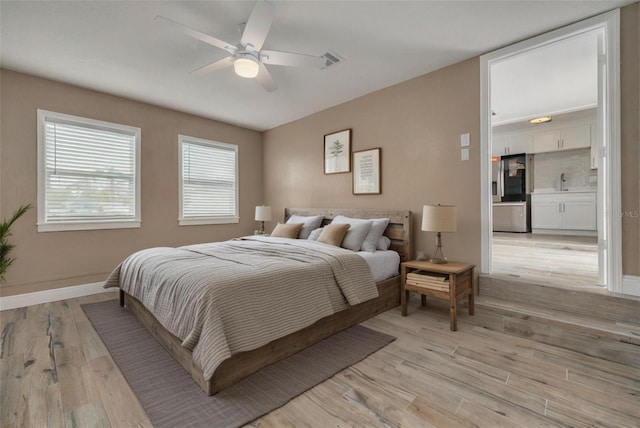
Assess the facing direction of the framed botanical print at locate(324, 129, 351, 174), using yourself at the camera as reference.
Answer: facing the viewer and to the left of the viewer

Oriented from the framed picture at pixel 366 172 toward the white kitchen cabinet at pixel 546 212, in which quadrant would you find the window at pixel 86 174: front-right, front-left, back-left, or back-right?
back-left

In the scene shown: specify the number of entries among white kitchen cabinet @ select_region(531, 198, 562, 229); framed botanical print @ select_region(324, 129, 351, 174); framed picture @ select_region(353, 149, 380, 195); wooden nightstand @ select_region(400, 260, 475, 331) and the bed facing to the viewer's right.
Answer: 0

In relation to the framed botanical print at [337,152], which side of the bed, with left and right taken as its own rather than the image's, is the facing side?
back

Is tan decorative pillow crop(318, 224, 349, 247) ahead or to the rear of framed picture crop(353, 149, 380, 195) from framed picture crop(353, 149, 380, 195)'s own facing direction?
ahead

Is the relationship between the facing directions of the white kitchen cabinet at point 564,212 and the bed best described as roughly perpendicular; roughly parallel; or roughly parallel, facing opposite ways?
roughly parallel

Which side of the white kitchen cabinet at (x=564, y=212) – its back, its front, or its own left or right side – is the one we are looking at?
front

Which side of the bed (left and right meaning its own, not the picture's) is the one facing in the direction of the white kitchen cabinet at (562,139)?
back

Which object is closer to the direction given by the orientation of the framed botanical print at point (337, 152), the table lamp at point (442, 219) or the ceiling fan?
the ceiling fan

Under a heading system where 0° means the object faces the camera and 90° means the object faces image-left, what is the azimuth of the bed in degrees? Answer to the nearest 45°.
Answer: approximately 45°

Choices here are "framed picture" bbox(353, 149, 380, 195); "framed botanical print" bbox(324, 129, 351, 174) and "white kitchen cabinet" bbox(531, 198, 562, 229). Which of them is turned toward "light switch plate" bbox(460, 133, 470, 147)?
the white kitchen cabinet

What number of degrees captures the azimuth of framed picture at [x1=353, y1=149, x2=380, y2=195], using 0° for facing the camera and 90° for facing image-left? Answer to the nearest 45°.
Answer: approximately 45°

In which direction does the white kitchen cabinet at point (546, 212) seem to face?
toward the camera

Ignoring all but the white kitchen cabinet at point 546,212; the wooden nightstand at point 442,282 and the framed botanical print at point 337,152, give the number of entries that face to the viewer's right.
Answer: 0

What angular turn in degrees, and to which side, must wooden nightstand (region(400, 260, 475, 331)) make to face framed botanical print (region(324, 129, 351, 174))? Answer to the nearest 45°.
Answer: approximately 90° to its right

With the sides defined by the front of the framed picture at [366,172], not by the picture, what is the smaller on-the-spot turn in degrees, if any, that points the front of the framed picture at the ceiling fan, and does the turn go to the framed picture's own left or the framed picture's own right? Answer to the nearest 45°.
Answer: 0° — it already faces it

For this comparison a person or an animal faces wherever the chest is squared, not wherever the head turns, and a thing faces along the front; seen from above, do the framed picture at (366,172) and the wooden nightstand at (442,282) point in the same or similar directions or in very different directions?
same or similar directions
